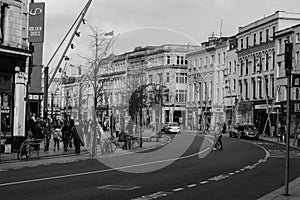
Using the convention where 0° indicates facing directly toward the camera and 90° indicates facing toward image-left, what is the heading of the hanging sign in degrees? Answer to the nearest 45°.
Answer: approximately 0°
